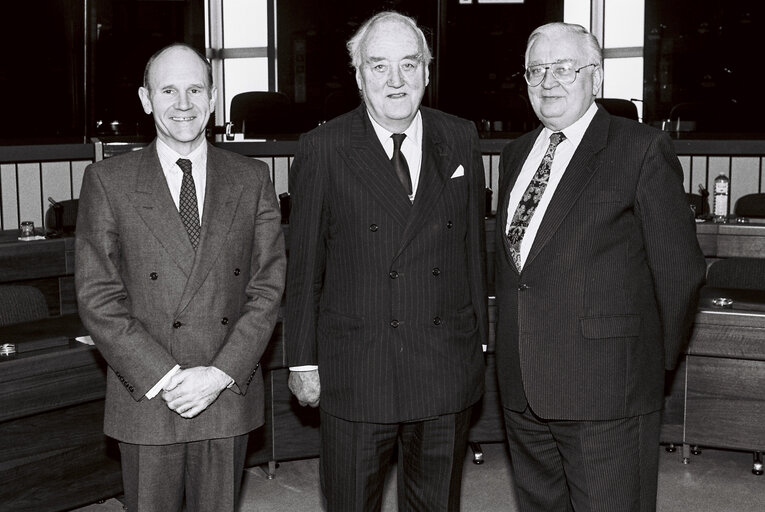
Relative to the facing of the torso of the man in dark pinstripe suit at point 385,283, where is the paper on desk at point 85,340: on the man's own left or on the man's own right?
on the man's own right

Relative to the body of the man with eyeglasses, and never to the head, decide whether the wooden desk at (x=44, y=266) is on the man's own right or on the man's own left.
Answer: on the man's own right

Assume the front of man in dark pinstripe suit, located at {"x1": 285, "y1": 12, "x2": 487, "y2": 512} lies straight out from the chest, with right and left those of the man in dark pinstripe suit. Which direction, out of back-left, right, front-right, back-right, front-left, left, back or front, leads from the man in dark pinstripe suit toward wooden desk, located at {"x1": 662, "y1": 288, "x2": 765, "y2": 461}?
back-left

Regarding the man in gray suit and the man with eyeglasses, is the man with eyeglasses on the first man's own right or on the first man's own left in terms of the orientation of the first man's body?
on the first man's own left

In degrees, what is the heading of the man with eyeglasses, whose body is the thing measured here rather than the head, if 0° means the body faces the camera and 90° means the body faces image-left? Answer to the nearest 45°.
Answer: approximately 45°

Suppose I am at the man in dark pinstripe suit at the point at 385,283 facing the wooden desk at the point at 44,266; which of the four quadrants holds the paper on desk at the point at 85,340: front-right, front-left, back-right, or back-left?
front-left

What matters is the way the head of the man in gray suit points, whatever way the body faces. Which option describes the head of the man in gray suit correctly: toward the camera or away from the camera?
toward the camera

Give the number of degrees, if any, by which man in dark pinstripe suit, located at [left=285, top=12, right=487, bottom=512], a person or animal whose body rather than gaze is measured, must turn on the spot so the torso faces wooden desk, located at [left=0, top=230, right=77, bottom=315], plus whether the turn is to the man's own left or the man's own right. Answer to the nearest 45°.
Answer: approximately 135° to the man's own right

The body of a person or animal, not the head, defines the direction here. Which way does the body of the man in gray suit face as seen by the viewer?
toward the camera

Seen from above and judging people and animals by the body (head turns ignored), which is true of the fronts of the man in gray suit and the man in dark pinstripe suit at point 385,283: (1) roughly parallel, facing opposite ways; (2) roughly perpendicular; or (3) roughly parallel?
roughly parallel

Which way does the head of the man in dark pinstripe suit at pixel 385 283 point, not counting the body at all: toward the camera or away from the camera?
toward the camera

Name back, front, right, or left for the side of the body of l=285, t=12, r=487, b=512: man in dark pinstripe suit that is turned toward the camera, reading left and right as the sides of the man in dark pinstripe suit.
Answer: front

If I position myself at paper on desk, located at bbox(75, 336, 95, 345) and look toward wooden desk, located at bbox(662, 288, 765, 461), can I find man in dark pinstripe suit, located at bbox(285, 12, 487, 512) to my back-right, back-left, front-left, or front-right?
front-right

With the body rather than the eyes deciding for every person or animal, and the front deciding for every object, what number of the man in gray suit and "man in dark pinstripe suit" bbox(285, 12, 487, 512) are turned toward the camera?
2
